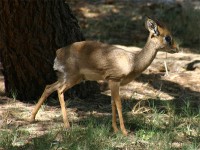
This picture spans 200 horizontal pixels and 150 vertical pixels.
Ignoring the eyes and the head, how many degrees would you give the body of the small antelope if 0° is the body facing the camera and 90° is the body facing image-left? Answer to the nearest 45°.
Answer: approximately 270°

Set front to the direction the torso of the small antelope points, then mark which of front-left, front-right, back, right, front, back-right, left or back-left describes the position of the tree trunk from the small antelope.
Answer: back-left
